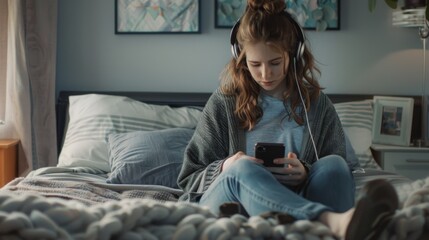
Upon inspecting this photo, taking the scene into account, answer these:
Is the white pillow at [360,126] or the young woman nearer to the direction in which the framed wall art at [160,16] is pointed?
the young woman

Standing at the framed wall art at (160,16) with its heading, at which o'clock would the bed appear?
The bed is roughly at 12 o'clock from the framed wall art.

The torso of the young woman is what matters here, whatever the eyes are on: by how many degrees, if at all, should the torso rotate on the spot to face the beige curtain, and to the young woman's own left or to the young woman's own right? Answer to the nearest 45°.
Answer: approximately 135° to the young woman's own right

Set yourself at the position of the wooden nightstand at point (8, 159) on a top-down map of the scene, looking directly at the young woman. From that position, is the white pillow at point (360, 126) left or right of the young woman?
left

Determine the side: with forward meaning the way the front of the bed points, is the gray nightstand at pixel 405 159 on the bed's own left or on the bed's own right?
on the bed's own left

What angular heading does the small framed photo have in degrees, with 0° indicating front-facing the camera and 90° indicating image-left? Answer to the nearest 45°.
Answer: approximately 0°

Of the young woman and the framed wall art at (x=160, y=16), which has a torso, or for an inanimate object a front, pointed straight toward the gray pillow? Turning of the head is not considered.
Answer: the framed wall art
